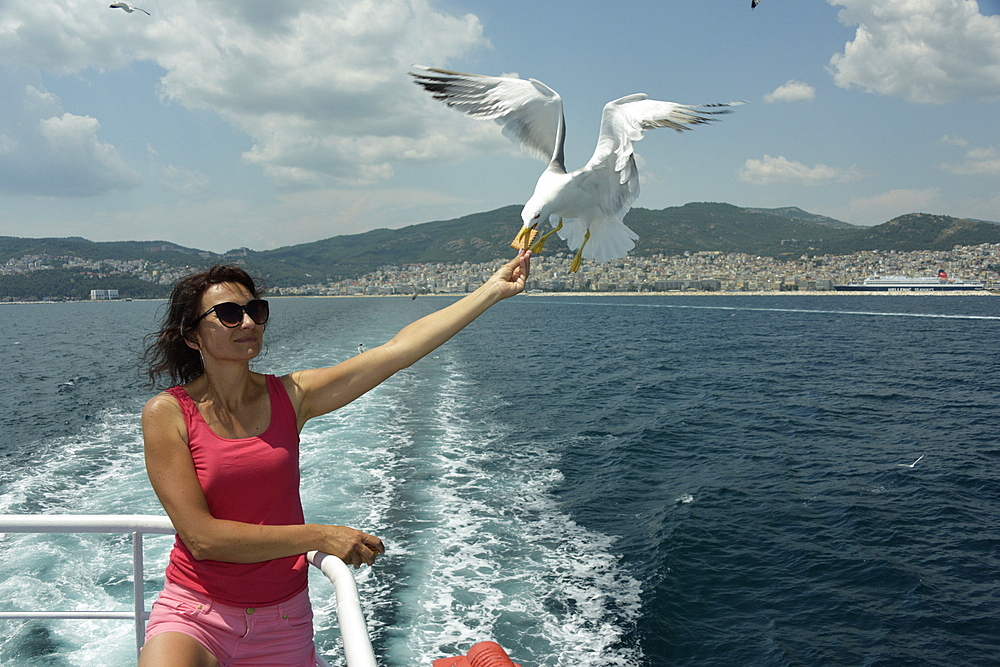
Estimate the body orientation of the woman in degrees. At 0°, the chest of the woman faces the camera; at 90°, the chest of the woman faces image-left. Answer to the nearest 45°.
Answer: approximately 315°

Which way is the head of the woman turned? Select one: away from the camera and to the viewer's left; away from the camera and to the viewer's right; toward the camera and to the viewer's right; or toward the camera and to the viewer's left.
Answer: toward the camera and to the viewer's right

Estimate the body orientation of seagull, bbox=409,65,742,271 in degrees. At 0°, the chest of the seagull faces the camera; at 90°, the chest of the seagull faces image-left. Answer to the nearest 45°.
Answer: approximately 45°

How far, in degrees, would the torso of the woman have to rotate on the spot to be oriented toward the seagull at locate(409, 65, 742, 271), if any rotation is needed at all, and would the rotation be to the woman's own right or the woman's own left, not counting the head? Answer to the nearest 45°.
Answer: approximately 90° to the woman's own left

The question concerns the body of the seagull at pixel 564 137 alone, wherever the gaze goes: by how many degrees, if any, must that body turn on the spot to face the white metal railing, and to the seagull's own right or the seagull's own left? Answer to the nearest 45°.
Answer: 0° — it already faces it

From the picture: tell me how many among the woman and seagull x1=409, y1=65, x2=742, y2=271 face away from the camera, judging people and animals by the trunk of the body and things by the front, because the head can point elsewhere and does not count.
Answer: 0
